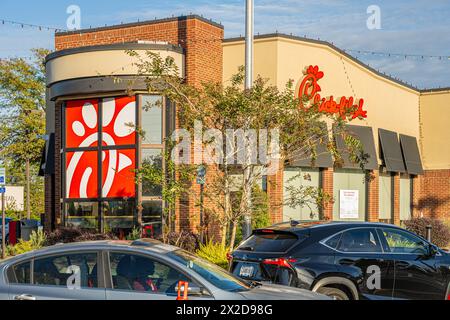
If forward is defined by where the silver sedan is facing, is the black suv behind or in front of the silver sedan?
in front

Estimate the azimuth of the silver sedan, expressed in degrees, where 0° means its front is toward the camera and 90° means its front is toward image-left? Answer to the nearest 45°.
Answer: approximately 270°

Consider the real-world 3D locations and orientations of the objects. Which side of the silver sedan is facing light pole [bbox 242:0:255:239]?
left

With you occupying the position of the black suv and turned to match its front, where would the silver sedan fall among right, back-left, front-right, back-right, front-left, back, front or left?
back

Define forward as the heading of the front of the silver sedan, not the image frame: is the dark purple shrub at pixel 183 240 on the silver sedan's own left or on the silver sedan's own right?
on the silver sedan's own left

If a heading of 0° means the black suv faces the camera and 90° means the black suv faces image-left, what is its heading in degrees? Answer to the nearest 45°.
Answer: approximately 225°

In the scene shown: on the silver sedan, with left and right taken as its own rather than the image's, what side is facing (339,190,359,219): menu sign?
left

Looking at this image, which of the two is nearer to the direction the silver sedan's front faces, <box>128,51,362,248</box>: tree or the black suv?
the black suv

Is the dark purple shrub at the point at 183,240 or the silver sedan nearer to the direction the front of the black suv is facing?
the dark purple shrub
